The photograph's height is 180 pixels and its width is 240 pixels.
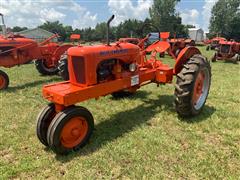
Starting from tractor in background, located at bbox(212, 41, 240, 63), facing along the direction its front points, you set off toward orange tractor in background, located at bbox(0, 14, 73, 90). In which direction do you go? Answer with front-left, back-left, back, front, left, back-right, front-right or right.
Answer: front

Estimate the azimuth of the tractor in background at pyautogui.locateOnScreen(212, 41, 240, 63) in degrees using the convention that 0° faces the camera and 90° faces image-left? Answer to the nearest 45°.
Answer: approximately 45°

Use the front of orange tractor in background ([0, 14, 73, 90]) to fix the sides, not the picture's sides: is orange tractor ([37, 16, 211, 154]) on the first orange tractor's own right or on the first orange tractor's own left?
on the first orange tractor's own left

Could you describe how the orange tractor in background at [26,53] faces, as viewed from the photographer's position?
facing the viewer and to the left of the viewer

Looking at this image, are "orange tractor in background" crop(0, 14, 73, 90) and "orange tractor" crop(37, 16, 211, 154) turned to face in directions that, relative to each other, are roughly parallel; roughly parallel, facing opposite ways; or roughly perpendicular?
roughly parallel

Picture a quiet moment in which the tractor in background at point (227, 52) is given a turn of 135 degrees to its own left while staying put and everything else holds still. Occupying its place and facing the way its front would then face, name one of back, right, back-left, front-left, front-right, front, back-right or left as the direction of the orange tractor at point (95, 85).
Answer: right

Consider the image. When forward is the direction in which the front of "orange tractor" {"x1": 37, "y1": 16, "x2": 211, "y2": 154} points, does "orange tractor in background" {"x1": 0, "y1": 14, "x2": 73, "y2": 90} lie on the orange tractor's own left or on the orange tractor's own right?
on the orange tractor's own right

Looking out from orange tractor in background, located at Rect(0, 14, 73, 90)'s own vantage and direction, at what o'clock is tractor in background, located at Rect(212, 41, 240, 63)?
The tractor in background is roughly at 7 o'clock from the orange tractor in background.
